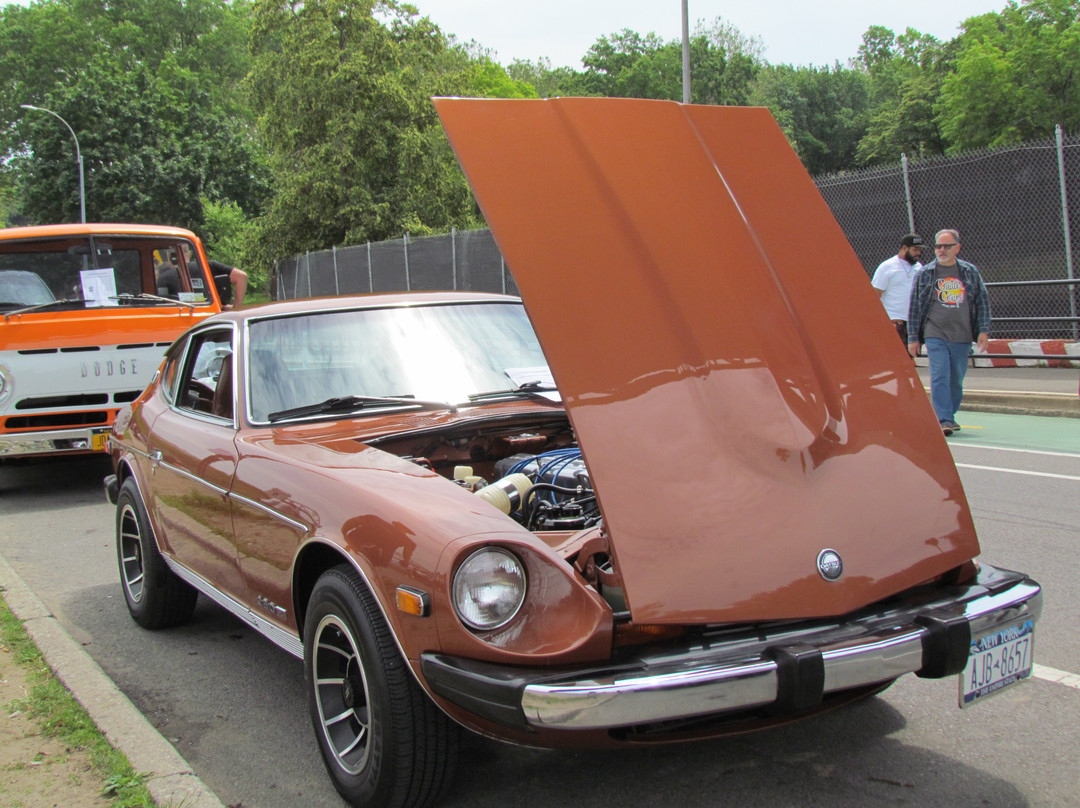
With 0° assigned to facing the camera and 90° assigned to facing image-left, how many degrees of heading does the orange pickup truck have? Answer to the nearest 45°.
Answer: approximately 0°

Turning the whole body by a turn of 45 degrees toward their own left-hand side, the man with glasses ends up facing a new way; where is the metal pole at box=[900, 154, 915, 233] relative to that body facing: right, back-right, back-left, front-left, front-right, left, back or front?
back-left

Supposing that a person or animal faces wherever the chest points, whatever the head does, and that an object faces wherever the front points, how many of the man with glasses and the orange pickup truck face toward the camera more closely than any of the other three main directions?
2

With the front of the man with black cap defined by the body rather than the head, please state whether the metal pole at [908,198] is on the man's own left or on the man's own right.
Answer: on the man's own left

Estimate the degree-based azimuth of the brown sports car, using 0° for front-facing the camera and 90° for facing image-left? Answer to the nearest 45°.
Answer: approximately 315°

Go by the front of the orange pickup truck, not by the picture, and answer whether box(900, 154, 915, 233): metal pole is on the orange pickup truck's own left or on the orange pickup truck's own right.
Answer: on the orange pickup truck's own left

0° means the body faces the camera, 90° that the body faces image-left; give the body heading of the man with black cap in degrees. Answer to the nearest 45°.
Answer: approximately 315°
